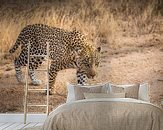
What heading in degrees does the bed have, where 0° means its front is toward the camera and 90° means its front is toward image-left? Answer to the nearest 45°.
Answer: approximately 0°
